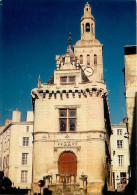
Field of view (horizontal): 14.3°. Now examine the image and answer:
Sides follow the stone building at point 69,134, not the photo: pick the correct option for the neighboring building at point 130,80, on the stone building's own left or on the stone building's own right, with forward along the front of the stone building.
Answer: on the stone building's own left

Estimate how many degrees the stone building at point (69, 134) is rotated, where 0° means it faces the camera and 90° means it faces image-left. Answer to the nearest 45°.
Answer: approximately 0°
